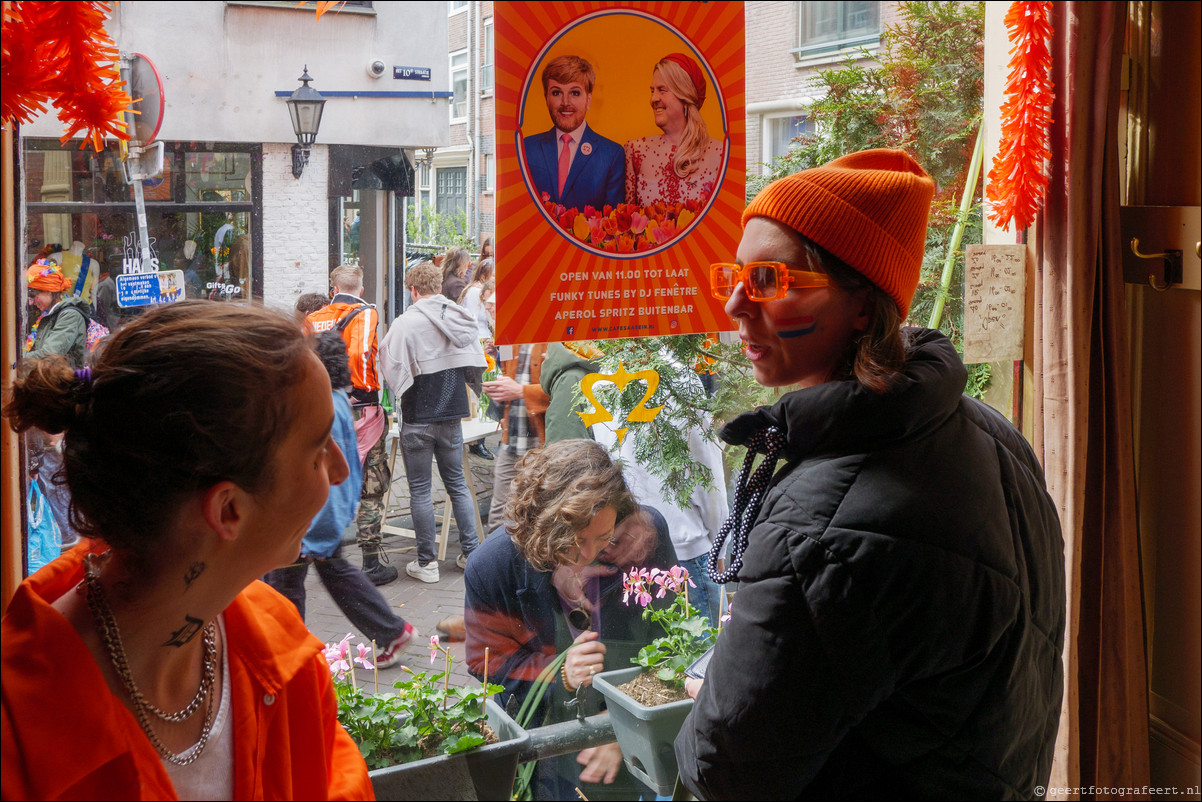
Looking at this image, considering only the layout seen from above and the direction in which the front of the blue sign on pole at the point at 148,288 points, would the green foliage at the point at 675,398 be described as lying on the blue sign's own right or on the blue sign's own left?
on the blue sign's own left

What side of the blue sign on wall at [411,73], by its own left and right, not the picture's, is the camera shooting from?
front

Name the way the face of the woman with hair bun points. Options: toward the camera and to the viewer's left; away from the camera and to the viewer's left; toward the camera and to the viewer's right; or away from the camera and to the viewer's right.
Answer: away from the camera and to the viewer's right

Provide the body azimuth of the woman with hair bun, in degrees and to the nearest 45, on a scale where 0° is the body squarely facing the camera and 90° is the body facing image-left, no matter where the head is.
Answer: approximately 315°

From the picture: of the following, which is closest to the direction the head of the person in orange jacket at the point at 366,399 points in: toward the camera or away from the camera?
away from the camera

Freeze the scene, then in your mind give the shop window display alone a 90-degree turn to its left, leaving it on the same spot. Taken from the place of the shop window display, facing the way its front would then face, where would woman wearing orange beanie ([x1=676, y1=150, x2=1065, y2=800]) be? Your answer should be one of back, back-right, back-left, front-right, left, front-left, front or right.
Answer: front-right

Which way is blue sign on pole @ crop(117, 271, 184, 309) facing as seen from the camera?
toward the camera

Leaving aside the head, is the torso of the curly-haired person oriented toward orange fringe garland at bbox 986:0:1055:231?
no

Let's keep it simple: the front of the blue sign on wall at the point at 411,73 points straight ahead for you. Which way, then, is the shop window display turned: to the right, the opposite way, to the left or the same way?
the same way

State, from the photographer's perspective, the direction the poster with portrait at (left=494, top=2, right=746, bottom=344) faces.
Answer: facing the viewer

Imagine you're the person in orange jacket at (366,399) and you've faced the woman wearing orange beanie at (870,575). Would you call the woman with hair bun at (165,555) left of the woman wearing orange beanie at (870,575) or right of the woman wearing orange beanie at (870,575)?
right

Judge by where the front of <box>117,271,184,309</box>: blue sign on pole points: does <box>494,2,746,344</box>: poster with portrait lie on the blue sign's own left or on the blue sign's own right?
on the blue sign's own left
